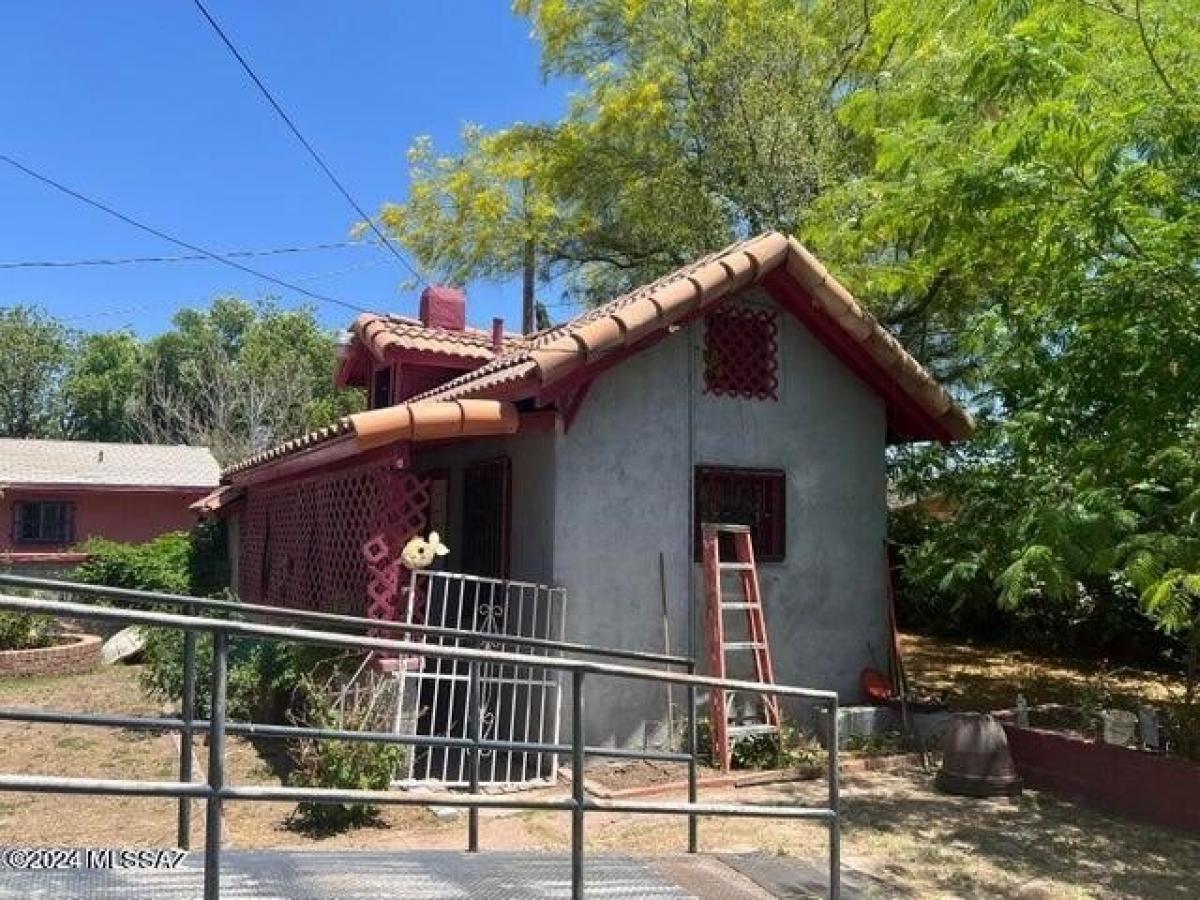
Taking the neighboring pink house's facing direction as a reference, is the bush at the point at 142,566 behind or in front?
in front

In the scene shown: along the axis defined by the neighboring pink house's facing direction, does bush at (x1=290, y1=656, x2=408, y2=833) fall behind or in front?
in front

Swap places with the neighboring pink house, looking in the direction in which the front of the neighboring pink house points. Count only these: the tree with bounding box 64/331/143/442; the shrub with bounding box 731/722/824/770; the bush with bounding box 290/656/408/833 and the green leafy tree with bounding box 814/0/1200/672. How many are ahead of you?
3

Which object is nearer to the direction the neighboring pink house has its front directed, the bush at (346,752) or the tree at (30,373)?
the bush

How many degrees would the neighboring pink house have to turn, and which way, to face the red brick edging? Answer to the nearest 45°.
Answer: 0° — it already faces it

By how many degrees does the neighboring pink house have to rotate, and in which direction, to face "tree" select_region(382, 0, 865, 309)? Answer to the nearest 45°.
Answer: approximately 45° to its left

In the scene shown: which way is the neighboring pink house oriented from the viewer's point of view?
toward the camera

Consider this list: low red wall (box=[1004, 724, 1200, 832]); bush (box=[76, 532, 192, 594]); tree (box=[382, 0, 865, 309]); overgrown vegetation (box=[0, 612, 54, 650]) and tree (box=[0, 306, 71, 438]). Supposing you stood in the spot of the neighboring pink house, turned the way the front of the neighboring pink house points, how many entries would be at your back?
1

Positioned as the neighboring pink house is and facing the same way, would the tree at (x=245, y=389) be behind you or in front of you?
behind

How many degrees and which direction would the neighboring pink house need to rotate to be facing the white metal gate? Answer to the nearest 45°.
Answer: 0° — it already faces it

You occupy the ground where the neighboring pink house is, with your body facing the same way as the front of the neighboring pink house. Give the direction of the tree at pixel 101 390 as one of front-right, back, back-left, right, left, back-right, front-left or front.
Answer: back

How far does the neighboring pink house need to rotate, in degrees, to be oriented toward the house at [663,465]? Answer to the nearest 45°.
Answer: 0° — it already faces it

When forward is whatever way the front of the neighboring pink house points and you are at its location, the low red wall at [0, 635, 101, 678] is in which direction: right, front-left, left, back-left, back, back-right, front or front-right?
front

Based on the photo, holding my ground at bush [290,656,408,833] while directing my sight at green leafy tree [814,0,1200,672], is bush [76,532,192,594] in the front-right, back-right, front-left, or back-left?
front-left
